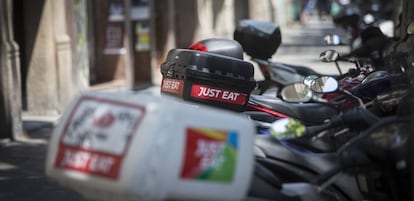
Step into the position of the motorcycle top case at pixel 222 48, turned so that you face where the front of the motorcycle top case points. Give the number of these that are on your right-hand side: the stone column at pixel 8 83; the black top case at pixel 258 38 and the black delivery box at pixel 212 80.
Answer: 1

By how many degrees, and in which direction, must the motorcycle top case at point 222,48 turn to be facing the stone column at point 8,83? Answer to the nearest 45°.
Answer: approximately 135° to its left

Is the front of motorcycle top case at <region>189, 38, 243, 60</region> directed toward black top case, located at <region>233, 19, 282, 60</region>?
no

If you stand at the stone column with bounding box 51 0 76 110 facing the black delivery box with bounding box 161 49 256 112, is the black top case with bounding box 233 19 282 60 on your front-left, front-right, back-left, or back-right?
front-left

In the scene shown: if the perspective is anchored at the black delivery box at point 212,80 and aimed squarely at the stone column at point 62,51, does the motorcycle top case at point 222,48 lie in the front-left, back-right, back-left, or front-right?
front-right

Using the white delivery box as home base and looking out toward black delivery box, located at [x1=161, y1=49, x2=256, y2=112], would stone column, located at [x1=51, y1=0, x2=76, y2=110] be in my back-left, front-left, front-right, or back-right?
front-left

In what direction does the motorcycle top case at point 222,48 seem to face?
to the viewer's right

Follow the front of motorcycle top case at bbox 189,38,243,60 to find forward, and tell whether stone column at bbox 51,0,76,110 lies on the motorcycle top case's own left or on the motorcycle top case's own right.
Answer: on the motorcycle top case's own left

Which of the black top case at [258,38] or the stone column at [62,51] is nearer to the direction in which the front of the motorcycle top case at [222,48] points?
the black top case

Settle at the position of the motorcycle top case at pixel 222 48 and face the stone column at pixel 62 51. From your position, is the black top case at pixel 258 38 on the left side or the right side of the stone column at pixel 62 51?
right
